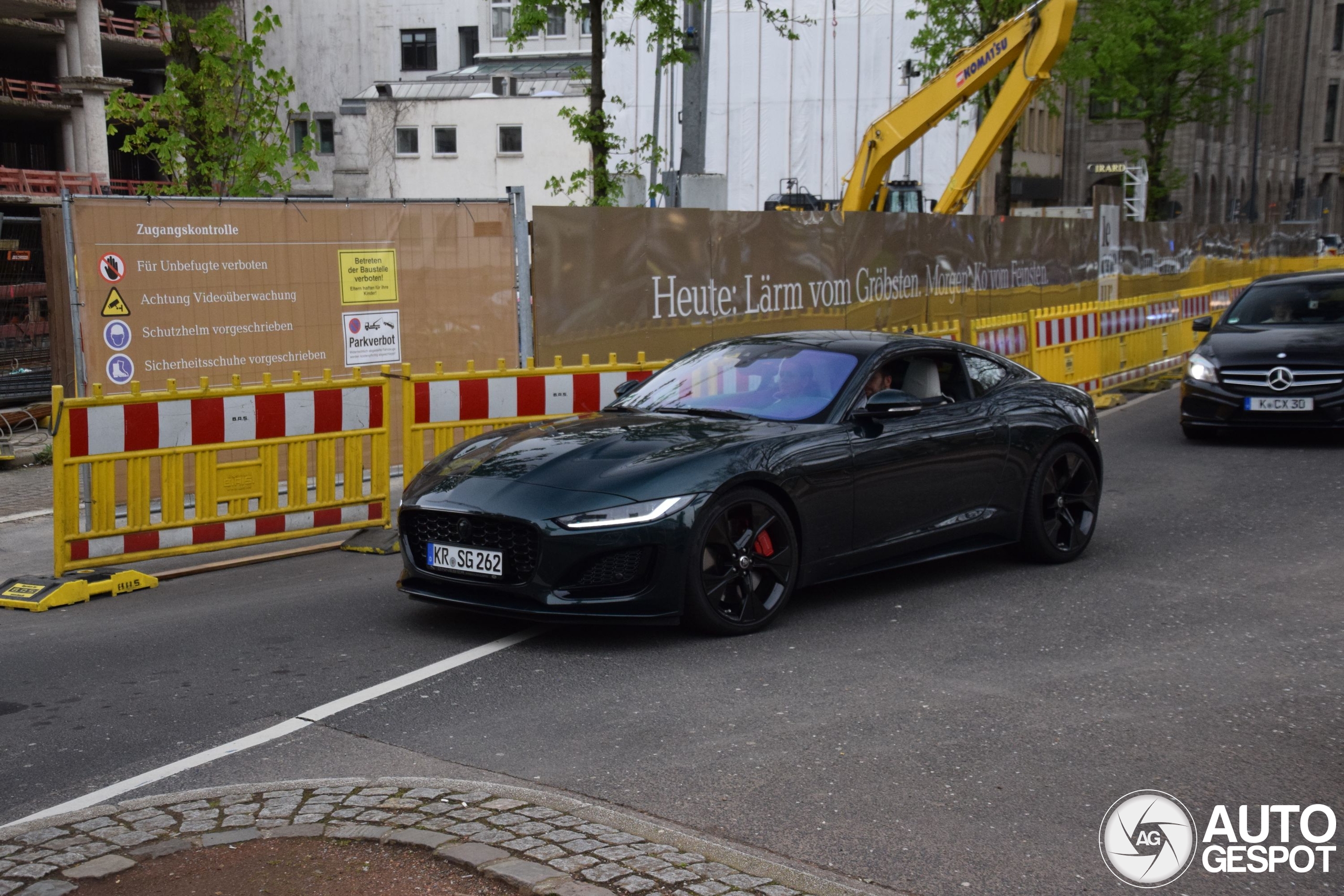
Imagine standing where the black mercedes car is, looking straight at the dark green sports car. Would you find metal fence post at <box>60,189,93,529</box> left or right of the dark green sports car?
right

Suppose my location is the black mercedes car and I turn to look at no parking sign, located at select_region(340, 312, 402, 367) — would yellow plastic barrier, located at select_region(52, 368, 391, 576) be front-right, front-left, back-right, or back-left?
front-left

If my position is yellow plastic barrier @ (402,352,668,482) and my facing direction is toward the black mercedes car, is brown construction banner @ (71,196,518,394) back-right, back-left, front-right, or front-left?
back-left

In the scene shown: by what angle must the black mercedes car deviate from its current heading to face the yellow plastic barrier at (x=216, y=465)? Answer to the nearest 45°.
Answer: approximately 45° to its right

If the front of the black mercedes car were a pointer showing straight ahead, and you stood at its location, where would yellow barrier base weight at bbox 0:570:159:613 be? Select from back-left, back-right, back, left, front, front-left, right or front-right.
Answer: front-right

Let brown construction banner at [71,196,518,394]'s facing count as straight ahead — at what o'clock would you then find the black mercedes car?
The black mercedes car is roughly at 9 o'clock from the brown construction banner.

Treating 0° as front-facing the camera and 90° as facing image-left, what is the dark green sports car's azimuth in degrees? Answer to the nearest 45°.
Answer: approximately 45°

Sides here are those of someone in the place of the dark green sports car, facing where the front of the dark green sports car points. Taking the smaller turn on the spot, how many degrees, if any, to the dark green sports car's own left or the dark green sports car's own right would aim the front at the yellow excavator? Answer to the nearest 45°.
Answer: approximately 135° to the dark green sports car's own right

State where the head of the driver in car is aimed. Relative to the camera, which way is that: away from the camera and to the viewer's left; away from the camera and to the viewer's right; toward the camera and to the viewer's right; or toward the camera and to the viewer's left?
toward the camera and to the viewer's left

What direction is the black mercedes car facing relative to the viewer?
toward the camera

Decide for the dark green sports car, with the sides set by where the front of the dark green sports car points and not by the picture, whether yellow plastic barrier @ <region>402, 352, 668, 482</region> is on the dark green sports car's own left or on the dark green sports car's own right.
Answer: on the dark green sports car's own right

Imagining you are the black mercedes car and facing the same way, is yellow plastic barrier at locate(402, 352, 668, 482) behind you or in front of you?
in front

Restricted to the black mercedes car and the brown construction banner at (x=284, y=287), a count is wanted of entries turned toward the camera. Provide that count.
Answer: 2

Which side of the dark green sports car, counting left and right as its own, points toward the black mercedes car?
back

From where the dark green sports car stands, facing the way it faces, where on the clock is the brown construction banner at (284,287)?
The brown construction banner is roughly at 3 o'clock from the dark green sports car.

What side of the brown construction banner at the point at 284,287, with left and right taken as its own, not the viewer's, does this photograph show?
front

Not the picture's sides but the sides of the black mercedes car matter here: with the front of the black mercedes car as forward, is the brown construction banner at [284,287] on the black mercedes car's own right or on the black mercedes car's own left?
on the black mercedes car's own right

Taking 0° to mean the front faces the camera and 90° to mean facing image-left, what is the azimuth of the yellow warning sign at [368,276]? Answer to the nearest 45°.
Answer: approximately 0°
